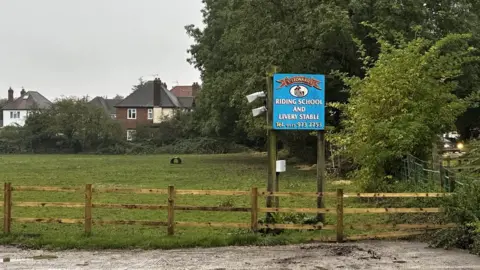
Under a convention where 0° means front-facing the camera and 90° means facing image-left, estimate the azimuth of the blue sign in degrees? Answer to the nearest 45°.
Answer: approximately 0°

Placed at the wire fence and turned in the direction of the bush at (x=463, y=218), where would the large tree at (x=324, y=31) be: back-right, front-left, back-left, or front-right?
back-right

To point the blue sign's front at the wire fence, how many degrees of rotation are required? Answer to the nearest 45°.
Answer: approximately 135° to its left

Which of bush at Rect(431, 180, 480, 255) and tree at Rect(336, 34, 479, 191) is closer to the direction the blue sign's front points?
the bush

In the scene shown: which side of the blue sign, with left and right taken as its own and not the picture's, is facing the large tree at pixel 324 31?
back

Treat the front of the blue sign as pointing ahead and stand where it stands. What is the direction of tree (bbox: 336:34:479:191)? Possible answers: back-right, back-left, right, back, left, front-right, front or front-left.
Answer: back-left
